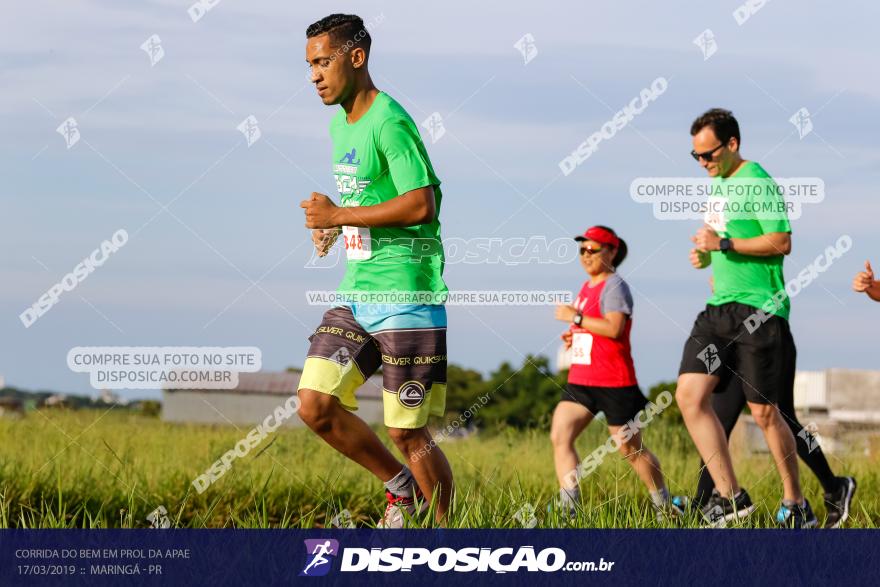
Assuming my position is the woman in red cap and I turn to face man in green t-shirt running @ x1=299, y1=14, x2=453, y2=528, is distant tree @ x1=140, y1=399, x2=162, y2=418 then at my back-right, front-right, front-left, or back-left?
back-right

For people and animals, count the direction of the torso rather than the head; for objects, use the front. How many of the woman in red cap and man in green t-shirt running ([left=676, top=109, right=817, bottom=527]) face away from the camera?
0

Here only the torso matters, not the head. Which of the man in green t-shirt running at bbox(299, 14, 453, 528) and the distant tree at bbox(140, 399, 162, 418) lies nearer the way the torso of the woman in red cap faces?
the man in green t-shirt running

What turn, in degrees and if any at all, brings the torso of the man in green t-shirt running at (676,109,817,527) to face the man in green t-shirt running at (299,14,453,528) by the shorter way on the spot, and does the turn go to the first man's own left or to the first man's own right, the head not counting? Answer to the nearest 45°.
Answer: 0° — they already face them

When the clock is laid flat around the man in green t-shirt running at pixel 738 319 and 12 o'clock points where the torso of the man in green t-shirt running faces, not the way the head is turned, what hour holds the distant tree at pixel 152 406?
The distant tree is roughly at 3 o'clock from the man in green t-shirt running.

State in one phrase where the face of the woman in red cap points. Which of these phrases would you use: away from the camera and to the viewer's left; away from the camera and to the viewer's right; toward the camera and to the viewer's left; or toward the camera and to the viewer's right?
toward the camera and to the viewer's left

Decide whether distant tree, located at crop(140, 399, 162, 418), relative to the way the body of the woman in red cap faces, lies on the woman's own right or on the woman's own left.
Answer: on the woman's own right

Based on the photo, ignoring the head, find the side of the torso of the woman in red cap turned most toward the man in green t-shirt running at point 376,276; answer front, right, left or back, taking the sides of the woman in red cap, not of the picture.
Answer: front

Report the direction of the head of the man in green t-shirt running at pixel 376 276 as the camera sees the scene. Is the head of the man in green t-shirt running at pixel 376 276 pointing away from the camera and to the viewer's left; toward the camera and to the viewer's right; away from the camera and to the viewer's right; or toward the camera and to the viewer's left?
toward the camera and to the viewer's left
